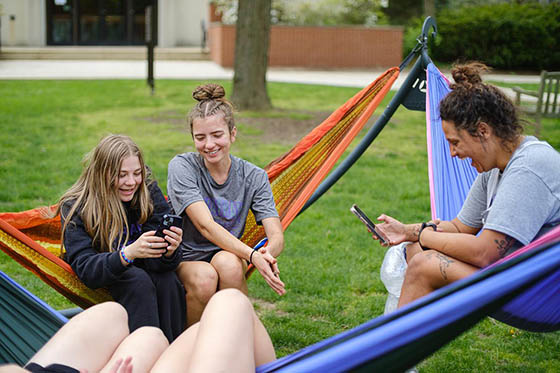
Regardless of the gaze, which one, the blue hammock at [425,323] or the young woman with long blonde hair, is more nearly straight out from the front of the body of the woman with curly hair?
the young woman with long blonde hair

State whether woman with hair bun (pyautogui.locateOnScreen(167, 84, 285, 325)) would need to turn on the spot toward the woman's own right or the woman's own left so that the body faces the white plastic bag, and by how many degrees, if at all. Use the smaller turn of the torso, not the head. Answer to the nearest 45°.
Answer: approximately 90° to the woman's own left

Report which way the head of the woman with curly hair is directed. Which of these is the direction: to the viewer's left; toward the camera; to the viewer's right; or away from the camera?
to the viewer's left

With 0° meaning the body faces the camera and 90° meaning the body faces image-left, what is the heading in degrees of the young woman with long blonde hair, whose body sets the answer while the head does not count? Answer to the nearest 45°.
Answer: approximately 315°

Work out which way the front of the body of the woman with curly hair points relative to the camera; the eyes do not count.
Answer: to the viewer's left

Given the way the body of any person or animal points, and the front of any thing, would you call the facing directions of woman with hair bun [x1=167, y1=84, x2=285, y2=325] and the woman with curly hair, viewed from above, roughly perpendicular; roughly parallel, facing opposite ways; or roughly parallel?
roughly perpendicular

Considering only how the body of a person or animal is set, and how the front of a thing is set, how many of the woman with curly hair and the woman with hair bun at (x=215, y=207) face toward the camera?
1

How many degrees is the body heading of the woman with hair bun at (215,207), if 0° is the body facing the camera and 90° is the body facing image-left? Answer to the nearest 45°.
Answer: approximately 0°

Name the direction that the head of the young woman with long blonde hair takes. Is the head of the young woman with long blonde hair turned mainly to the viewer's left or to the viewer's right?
to the viewer's right

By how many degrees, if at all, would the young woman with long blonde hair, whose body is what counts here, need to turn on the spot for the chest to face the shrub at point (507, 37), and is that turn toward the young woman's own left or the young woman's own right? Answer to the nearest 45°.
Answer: approximately 90° to the young woman's own left
